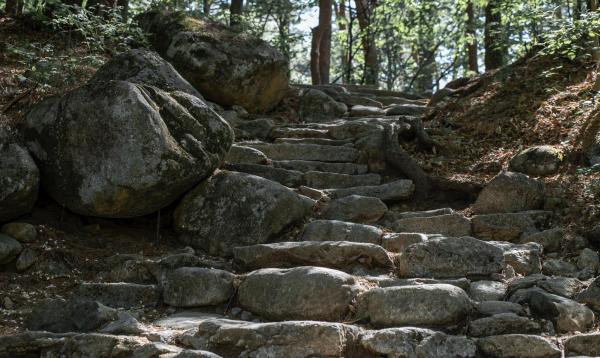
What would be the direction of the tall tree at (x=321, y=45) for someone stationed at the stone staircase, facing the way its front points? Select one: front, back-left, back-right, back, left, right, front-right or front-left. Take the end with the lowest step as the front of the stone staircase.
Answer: back

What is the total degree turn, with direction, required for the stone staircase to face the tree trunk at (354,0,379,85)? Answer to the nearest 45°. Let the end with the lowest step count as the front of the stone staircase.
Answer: approximately 180°

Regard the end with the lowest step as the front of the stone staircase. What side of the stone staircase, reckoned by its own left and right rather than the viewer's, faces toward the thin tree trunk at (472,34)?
back

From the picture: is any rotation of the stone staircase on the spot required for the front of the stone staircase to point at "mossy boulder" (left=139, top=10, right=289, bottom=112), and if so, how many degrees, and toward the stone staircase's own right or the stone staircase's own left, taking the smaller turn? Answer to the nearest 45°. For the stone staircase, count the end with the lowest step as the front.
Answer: approximately 180°

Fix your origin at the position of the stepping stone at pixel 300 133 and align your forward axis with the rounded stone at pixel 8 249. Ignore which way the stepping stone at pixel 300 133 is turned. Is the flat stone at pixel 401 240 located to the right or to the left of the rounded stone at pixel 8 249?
left

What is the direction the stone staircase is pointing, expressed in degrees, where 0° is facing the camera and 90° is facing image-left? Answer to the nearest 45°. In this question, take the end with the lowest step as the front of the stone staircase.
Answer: approximately 0°

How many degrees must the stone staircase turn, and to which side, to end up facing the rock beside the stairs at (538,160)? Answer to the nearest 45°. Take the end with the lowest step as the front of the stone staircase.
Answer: approximately 135° to its left

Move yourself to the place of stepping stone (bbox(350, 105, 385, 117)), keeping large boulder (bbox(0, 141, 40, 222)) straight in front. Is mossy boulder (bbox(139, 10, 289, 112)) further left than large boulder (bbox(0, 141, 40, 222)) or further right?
right

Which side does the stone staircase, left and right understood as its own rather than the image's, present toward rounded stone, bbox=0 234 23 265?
right
